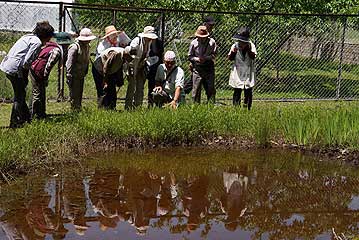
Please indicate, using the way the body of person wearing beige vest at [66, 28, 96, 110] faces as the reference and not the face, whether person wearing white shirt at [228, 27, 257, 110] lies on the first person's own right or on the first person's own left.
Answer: on the first person's own left

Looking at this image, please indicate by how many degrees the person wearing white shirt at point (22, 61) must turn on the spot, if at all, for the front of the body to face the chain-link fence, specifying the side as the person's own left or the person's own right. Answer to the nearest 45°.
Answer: approximately 45° to the person's own left

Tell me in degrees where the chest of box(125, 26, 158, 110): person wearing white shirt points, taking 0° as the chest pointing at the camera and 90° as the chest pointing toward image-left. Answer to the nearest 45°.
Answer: approximately 315°

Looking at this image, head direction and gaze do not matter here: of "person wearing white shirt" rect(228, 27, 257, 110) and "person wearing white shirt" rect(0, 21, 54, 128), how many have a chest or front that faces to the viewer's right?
1

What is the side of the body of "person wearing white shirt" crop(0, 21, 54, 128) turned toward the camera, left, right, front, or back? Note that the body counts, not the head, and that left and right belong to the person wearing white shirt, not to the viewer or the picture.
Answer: right

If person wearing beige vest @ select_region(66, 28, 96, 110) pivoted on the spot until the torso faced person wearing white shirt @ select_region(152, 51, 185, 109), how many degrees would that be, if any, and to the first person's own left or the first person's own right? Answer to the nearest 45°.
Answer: approximately 45° to the first person's own left

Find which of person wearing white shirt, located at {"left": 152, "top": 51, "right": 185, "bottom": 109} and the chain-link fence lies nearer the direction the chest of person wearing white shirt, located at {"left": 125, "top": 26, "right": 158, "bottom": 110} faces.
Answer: the person wearing white shirt

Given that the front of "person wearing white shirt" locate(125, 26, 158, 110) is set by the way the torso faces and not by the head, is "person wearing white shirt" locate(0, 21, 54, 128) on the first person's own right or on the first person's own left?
on the first person's own right

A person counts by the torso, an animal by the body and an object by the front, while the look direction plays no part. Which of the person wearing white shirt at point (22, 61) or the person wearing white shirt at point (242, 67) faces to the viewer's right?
the person wearing white shirt at point (22, 61)

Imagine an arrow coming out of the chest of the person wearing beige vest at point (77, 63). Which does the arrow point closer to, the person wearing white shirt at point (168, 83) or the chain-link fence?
the person wearing white shirt
